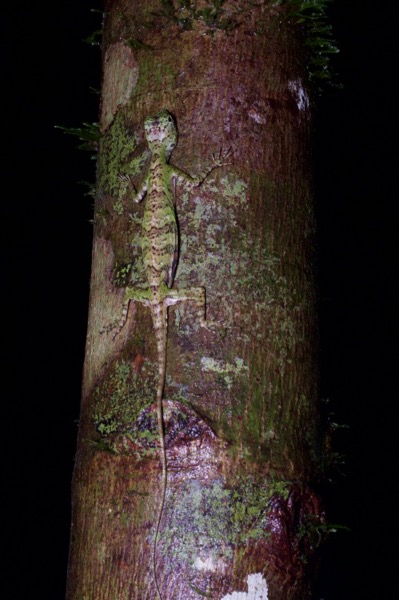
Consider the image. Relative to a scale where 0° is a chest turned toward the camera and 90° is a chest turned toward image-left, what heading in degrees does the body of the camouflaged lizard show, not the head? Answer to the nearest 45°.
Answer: approximately 180°
